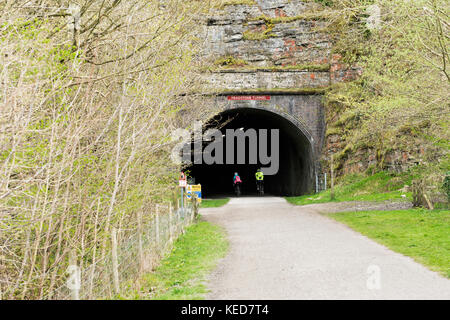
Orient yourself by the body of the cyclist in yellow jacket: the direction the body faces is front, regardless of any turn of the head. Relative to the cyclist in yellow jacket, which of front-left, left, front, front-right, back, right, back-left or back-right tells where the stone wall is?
back
